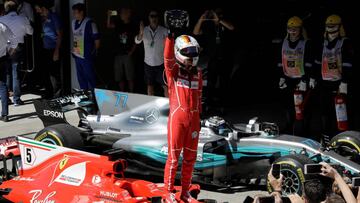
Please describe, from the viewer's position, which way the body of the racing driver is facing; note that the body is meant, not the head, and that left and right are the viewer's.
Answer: facing the viewer and to the right of the viewer

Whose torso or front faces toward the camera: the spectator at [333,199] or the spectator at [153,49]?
the spectator at [153,49]

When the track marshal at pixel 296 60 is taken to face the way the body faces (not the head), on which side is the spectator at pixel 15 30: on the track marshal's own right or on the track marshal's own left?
on the track marshal's own right

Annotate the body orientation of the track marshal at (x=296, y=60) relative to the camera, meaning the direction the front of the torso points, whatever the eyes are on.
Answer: toward the camera

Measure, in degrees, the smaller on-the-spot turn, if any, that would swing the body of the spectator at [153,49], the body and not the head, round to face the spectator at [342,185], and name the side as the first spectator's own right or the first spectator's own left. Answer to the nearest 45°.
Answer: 0° — they already face them

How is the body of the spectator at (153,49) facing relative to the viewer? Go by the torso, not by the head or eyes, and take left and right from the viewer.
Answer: facing the viewer

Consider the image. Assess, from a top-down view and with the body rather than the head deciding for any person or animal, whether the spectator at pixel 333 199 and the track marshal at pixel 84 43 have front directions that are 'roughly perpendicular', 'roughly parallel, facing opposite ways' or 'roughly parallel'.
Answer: roughly parallel, facing opposite ways

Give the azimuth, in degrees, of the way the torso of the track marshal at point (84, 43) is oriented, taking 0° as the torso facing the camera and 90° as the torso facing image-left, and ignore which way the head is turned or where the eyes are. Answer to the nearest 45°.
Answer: approximately 45°

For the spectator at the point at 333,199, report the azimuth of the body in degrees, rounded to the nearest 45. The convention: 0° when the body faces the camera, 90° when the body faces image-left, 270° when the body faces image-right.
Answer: approximately 180°

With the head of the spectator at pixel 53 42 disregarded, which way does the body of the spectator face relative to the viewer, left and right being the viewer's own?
facing the viewer and to the left of the viewer

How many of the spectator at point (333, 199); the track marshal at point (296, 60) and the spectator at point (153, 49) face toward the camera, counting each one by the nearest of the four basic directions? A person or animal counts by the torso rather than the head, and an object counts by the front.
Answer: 2

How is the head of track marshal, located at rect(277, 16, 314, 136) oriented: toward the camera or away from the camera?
toward the camera

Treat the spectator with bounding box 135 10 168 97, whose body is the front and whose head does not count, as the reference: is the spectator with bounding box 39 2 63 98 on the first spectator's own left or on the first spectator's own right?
on the first spectator's own right
